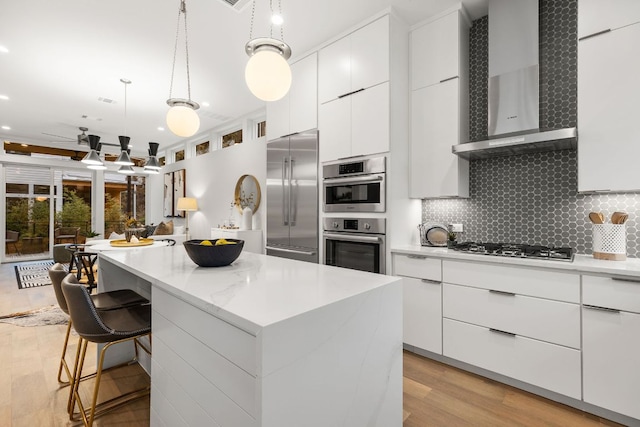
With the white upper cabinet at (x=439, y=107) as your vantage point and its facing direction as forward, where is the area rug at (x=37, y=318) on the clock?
The area rug is roughly at 1 o'clock from the white upper cabinet.

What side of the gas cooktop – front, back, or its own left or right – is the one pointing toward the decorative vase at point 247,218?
right

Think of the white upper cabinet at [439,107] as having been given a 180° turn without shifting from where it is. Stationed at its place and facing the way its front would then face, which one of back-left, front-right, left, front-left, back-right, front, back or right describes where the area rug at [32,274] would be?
back-left

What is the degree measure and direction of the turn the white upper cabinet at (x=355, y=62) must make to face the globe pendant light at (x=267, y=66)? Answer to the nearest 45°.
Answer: approximately 45° to its left

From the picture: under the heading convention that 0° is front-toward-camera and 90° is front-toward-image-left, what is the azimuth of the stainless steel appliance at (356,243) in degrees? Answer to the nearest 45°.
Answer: approximately 45°

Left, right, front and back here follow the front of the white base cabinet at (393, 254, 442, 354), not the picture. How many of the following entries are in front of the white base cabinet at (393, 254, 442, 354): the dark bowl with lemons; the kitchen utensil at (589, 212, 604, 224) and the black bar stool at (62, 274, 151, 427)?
2

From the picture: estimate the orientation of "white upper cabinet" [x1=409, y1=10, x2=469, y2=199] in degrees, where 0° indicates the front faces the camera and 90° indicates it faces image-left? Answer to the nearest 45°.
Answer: approximately 45°

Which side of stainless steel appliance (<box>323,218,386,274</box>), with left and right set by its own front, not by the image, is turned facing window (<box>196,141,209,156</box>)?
right

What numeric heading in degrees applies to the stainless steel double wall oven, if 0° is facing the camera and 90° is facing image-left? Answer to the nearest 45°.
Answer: approximately 45°

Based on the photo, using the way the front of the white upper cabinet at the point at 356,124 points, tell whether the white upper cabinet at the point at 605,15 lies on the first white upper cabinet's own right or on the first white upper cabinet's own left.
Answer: on the first white upper cabinet's own left

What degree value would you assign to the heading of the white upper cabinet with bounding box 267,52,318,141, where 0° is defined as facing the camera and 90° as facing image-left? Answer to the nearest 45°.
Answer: approximately 45°
